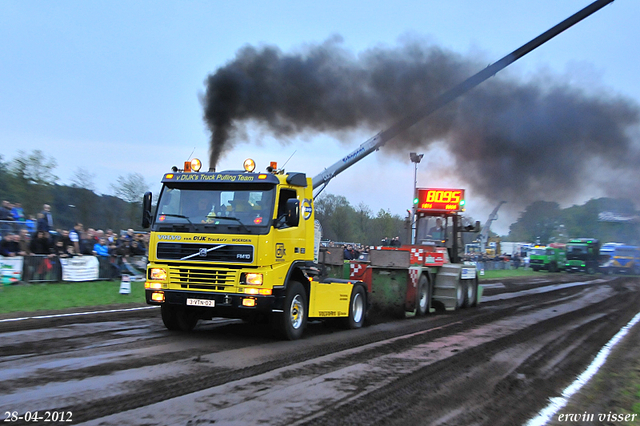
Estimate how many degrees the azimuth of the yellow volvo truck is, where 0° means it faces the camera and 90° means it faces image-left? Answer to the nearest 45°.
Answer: approximately 45°

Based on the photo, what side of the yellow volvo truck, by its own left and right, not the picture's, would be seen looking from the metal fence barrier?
right

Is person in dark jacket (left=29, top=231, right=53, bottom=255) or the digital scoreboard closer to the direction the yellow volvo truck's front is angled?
the person in dark jacket

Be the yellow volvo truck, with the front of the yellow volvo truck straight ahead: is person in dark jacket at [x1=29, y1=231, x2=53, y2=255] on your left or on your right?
on your right

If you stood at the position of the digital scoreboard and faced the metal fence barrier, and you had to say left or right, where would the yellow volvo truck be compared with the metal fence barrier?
left

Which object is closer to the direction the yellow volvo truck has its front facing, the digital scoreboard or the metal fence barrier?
the metal fence barrier

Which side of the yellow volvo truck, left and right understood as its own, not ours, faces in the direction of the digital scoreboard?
back

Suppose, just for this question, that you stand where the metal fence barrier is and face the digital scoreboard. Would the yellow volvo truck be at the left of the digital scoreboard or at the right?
right
